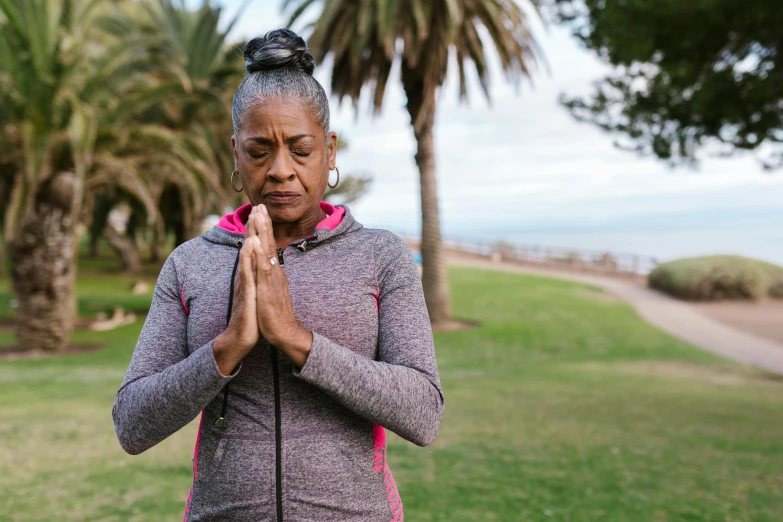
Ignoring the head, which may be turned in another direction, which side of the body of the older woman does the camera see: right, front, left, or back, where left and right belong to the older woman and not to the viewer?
front

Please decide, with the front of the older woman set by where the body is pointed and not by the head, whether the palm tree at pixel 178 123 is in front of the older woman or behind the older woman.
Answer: behind

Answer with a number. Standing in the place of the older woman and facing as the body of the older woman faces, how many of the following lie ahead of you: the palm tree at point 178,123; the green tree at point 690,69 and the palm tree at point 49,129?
0

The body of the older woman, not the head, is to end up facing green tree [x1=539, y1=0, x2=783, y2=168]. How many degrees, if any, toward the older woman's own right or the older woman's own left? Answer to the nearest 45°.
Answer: approximately 135° to the older woman's own left

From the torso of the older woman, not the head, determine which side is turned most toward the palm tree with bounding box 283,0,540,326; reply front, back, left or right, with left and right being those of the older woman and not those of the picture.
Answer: back

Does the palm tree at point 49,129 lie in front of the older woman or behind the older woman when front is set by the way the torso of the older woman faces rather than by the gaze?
behind

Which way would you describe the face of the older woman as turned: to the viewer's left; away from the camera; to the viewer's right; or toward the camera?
toward the camera

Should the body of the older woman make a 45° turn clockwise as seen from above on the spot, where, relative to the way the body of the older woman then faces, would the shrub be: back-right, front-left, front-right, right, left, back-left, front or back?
back

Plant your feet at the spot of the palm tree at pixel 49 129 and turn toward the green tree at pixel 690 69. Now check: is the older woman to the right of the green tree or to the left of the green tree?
right
